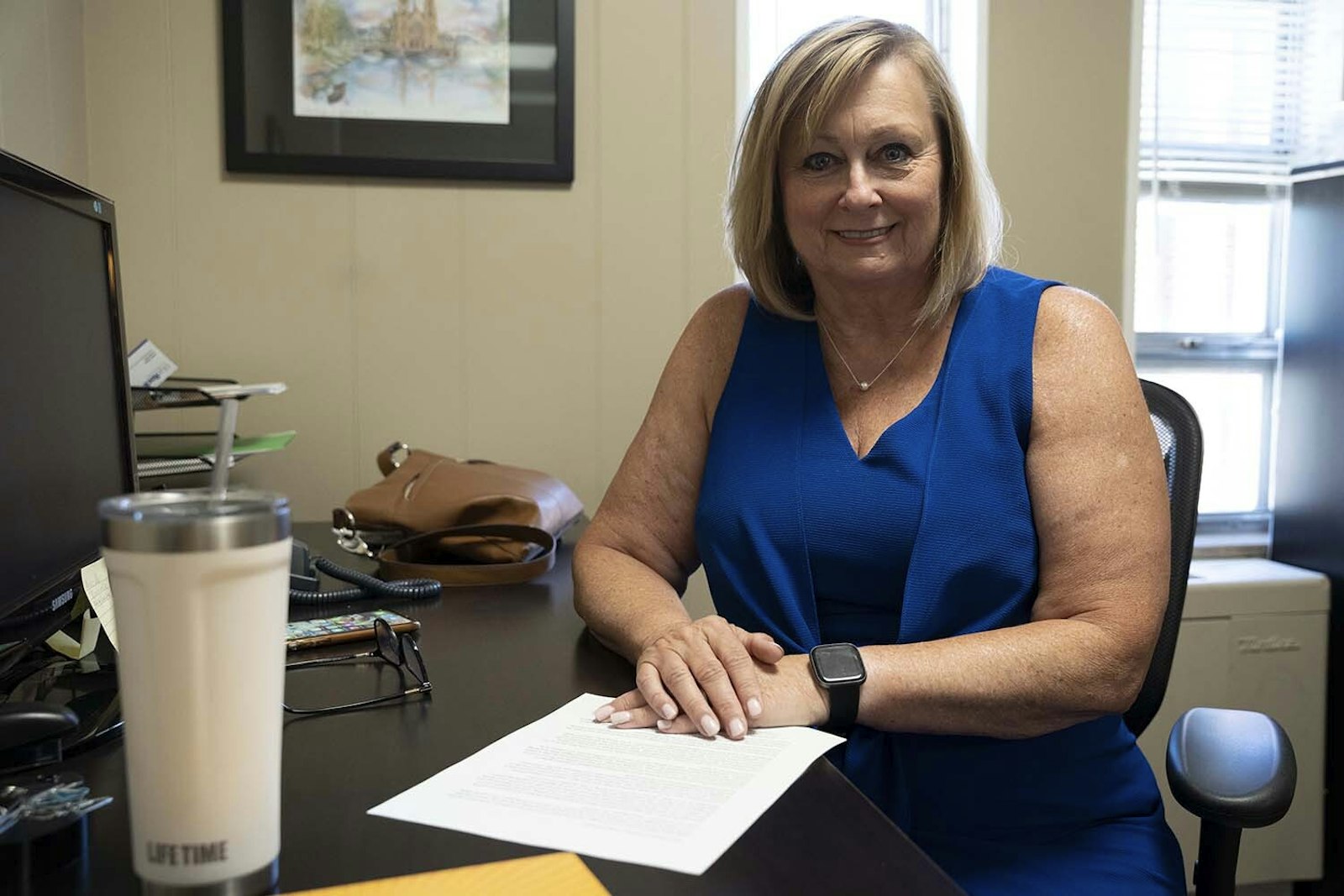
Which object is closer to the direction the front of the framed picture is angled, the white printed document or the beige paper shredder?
the white printed document

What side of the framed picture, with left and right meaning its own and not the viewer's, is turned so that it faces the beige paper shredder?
left

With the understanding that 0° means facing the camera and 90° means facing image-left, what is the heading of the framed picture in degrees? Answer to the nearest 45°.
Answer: approximately 0°

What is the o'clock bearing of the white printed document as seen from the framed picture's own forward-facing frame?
The white printed document is roughly at 12 o'clock from the framed picture.

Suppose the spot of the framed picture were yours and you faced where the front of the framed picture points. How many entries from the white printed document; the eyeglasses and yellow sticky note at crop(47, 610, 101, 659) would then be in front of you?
3
